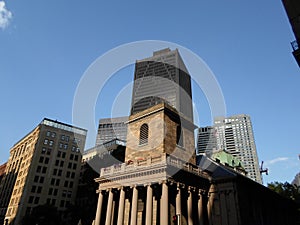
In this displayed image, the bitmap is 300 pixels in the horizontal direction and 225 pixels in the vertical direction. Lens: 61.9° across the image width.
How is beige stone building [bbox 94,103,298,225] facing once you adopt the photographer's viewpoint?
facing the viewer and to the left of the viewer

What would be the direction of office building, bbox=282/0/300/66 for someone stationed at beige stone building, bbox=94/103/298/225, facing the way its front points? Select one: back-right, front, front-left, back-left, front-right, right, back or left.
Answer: left
